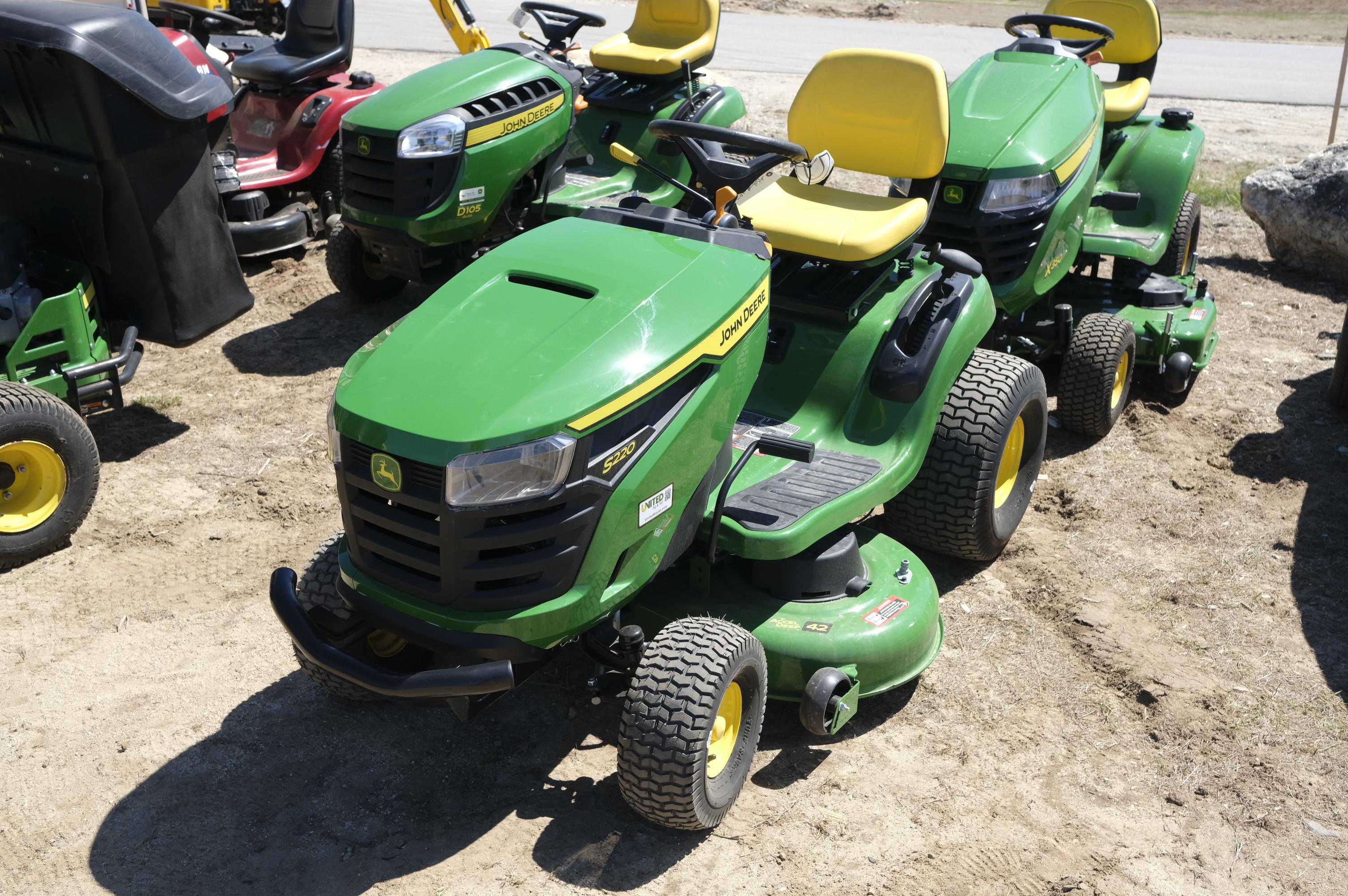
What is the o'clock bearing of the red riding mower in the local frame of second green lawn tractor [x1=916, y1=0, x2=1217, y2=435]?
The red riding mower is roughly at 2 o'clock from the second green lawn tractor.

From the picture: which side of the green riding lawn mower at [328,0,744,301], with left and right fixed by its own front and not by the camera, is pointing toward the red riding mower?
right

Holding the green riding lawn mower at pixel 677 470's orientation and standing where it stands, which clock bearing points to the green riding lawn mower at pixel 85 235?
the green riding lawn mower at pixel 85 235 is roughly at 3 o'clock from the green riding lawn mower at pixel 677 470.

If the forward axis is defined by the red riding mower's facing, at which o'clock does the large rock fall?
The large rock is roughly at 8 o'clock from the red riding mower.

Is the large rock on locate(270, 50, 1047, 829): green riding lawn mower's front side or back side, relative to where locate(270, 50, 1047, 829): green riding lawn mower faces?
on the back side

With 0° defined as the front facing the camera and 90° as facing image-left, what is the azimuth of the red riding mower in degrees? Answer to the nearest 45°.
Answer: approximately 45°

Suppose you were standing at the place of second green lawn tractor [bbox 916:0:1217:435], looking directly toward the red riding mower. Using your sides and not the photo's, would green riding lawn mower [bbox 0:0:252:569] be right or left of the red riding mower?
left

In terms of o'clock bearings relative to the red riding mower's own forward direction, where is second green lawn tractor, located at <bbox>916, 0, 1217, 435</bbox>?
The second green lawn tractor is roughly at 9 o'clock from the red riding mower.

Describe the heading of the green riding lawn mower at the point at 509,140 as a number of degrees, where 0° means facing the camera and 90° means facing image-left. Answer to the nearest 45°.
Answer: approximately 45°

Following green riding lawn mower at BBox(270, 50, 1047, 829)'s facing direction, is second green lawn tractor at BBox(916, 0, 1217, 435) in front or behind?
behind

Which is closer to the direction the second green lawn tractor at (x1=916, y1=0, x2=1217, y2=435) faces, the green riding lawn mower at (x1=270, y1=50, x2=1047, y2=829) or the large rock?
the green riding lawn mower

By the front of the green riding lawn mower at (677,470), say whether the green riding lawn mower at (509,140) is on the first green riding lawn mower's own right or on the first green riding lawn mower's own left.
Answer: on the first green riding lawn mower's own right

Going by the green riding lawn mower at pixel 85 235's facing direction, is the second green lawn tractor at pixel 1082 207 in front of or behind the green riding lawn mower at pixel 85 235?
behind

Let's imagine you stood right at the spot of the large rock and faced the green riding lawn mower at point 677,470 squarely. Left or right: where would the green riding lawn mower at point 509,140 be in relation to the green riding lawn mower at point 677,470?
right
